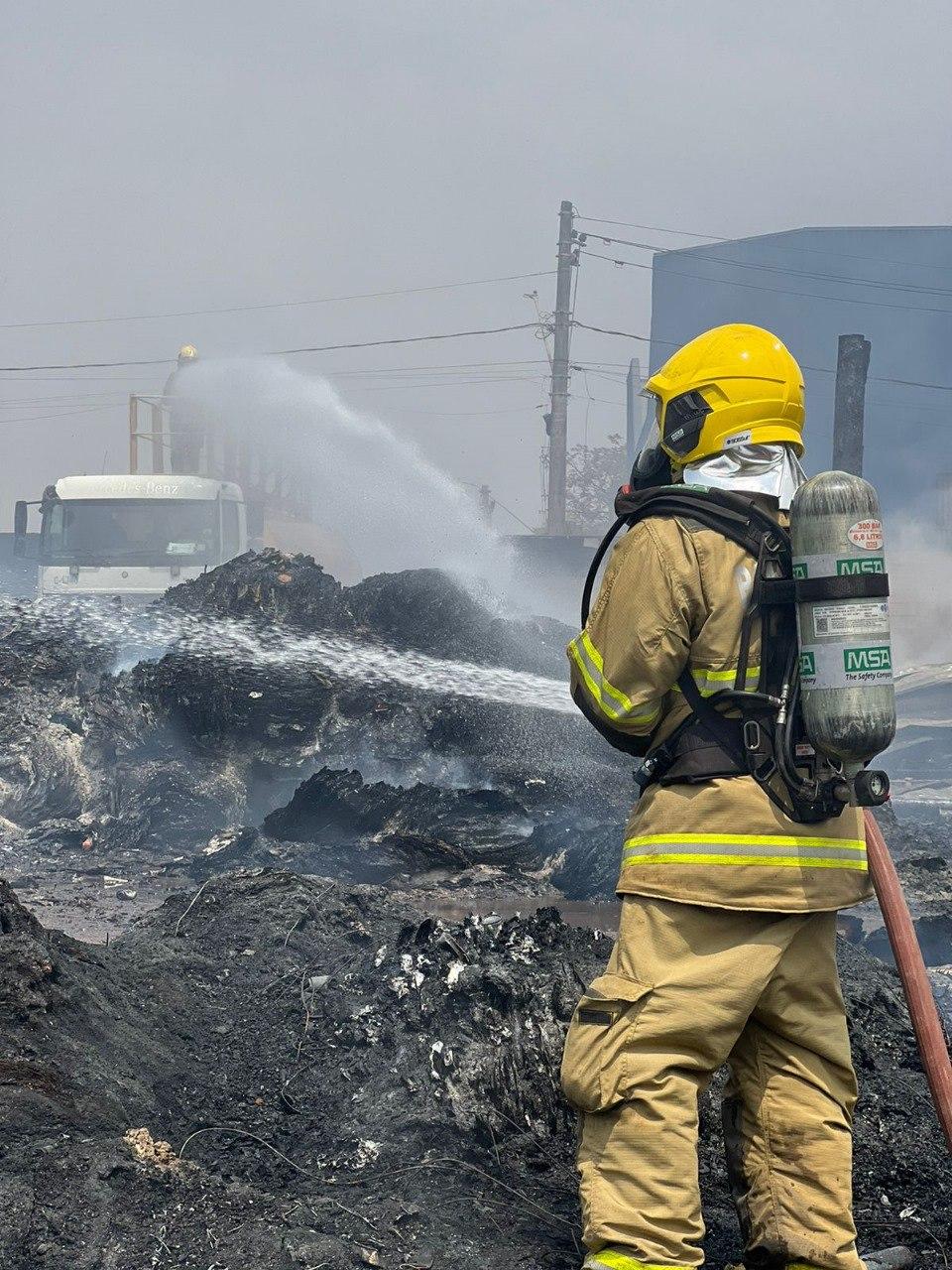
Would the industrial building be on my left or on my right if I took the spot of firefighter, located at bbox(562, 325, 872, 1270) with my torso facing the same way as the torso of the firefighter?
on my right

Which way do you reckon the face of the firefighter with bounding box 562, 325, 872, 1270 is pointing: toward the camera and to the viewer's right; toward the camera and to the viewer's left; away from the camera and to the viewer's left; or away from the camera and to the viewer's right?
away from the camera and to the viewer's left

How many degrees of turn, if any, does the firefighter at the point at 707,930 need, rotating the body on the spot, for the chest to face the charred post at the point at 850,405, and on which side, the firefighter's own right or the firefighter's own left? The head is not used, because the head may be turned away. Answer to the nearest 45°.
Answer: approximately 45° to the firefighter's own right

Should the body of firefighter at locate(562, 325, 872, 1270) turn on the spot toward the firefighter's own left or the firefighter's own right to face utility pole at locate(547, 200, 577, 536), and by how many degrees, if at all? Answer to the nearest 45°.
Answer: approximately 45° to the firefighter's own right

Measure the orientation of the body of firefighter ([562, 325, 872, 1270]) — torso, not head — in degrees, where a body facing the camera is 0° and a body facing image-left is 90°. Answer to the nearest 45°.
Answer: approximately 135°
